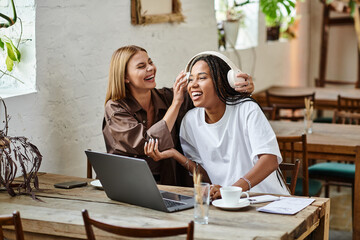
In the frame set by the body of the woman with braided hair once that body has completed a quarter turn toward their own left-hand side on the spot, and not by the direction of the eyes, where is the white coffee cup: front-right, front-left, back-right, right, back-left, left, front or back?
front-right

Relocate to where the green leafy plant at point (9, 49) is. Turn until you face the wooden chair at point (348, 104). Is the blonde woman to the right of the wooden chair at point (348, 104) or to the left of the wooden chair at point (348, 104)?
right

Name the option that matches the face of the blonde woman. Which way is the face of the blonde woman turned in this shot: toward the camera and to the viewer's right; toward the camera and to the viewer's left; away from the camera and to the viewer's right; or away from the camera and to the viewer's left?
toward the camera and to the viewer's right

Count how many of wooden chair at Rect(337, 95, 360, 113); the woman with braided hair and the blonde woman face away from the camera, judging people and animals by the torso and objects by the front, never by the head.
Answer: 1

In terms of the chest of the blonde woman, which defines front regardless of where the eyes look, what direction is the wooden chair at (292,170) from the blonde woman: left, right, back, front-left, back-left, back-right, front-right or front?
front-left

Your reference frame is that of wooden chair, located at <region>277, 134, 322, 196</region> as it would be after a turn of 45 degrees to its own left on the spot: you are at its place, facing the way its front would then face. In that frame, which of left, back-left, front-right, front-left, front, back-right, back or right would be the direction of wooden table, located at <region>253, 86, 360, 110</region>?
front

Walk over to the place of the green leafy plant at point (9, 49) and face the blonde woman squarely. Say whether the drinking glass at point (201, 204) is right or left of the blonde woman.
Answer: right

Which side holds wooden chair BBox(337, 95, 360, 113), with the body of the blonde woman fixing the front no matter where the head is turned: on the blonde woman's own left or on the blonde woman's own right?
on the blonde woman's own left

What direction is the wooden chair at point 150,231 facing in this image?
away from the camera

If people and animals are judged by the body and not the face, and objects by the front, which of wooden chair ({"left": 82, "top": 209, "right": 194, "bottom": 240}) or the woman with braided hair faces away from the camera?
the wooden chair
